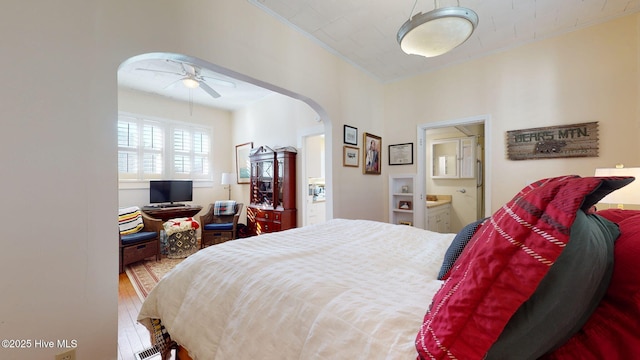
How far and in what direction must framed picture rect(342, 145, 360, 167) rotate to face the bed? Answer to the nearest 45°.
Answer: approximately 45° to its right

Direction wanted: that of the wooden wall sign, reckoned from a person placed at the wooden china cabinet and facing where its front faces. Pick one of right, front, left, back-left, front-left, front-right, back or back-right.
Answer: left

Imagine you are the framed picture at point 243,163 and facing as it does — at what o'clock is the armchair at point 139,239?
The armchair is roughly at 12 o'clock from the framed picture.

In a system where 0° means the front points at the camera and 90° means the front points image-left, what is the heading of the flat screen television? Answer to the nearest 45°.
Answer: approximately 0°

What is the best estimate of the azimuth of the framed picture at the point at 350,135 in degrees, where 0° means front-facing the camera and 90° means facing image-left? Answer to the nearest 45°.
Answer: approximately 315°

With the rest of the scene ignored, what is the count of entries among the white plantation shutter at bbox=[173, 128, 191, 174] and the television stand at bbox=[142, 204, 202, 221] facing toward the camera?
2

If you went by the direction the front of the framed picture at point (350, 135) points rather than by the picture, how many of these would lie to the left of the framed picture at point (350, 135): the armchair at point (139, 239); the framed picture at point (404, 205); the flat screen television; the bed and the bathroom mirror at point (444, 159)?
2

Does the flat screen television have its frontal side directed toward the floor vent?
yes

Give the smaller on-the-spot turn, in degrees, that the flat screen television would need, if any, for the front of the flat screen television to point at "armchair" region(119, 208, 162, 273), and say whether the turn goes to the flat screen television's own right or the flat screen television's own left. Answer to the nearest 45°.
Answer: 0° — it already faces it

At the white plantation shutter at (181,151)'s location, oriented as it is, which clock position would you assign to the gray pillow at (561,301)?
The gray pillow is roughly at 12 o'clock from the white plantation shutter.

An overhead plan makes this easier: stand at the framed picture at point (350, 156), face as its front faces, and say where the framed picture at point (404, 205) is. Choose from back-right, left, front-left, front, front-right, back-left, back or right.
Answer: left

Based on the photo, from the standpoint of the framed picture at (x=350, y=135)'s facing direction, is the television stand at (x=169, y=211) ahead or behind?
behind
